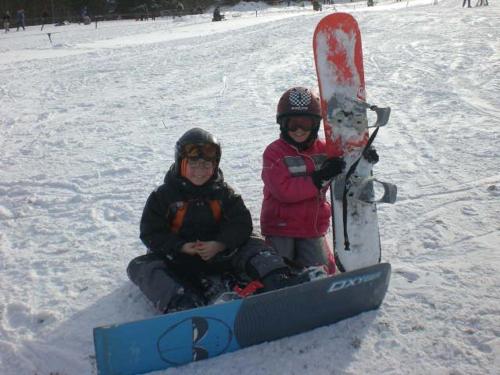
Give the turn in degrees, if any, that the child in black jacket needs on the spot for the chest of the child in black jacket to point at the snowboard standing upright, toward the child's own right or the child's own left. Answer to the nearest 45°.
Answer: approximately 90° to the child's own left

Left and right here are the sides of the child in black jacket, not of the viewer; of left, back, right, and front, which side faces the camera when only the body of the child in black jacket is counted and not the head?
front
